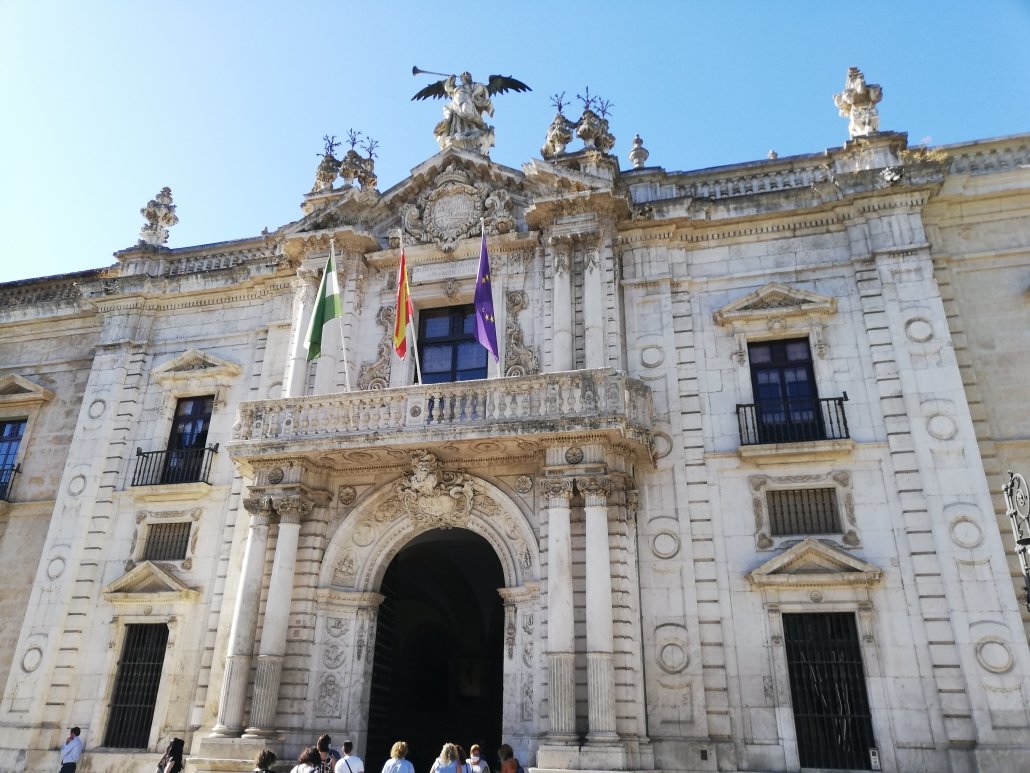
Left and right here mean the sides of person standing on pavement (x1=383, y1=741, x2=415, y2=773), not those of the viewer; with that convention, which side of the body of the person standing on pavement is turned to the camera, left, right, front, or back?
back

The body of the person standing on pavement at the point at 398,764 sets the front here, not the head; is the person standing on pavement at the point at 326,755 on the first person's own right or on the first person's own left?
on the first person's own left

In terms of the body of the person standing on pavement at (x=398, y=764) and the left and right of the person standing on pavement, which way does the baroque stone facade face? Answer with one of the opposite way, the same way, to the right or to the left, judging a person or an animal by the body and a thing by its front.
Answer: the opposite way

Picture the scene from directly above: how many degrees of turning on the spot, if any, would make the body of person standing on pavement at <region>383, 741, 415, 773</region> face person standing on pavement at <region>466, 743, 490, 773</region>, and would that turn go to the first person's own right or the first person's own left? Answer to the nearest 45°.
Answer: approximately 45° to the first person's own right

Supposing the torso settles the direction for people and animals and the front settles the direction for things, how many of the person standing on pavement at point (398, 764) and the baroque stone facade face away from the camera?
1

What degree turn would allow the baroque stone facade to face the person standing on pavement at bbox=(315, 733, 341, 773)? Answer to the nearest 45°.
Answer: approximately 45° to its right

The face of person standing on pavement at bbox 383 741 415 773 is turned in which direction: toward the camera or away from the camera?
away from the camera

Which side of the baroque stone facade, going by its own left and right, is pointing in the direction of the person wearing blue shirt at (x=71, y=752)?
right

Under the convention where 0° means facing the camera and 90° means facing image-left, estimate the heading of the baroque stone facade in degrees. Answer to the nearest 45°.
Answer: approximately 0°
